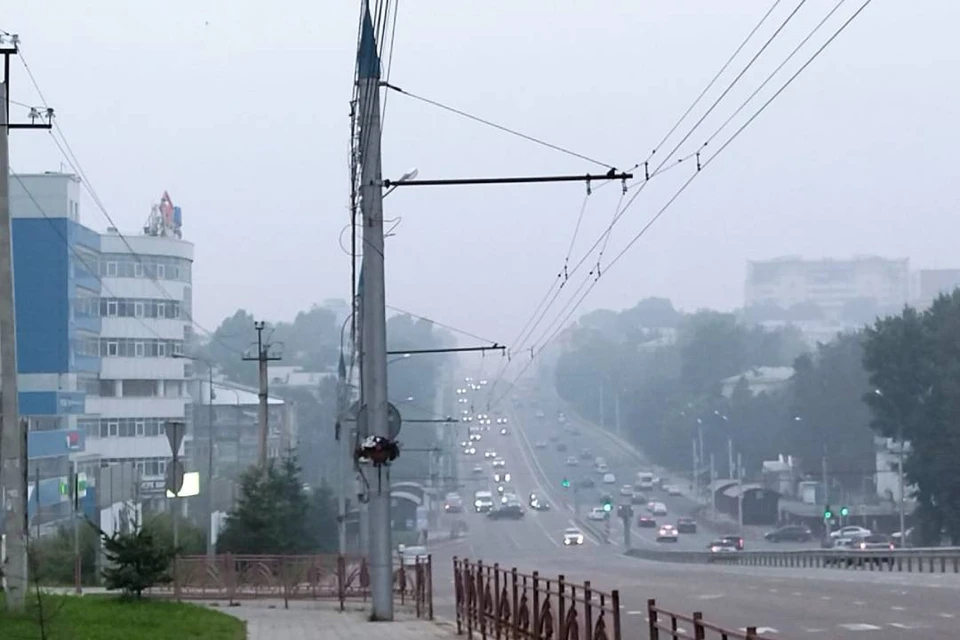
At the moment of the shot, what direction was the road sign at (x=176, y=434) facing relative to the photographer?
facing away from the viewer and to the left of the viewer

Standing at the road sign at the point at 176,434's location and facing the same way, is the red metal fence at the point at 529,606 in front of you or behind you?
behind

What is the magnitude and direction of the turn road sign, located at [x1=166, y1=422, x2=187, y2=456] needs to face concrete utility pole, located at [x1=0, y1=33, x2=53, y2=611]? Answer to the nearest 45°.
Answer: approximately 90° to its left

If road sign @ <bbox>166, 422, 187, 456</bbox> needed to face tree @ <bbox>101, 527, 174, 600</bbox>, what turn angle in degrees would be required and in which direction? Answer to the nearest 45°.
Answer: approximately 135° to its left

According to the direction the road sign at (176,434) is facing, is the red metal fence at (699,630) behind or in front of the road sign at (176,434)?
behind

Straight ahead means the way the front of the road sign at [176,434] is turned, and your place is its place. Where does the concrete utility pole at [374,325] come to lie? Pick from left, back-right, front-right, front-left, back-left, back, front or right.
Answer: back
